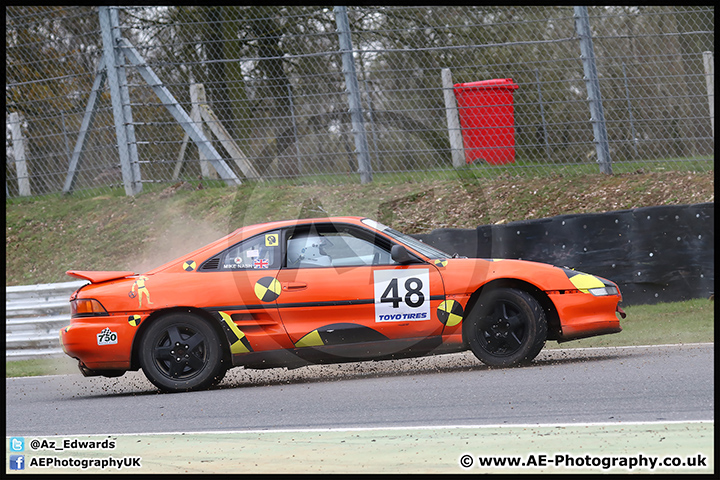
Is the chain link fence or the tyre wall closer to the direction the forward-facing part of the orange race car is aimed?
the tyre wall

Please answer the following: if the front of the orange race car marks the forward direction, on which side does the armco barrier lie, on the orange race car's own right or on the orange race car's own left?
on the orange race car's own left

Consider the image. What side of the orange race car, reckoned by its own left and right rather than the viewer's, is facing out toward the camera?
right

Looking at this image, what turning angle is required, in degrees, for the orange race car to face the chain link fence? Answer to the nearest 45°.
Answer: approximately 90° to its left

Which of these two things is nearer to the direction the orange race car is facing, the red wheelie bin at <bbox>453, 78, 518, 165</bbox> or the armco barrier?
the red wheelie bin

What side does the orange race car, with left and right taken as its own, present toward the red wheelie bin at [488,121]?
left

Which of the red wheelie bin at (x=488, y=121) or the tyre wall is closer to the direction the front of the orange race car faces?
the tyre wall

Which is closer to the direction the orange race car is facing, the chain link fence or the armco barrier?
the chain link fence
